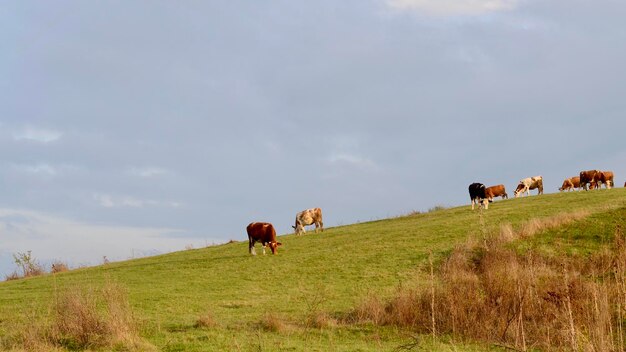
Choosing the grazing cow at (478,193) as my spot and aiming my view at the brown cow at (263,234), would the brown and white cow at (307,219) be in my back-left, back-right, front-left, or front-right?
front-right

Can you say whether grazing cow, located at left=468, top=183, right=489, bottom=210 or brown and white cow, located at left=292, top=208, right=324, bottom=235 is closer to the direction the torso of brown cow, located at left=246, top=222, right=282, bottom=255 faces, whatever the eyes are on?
the grazing cow

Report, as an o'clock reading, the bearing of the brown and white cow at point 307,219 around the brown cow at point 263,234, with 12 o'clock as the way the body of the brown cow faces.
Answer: The brown and white cow is roughly at 8 o'clock from the brown cow.

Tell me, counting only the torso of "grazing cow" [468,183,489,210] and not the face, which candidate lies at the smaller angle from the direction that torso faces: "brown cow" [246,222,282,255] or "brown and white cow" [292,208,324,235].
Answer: the brown cow

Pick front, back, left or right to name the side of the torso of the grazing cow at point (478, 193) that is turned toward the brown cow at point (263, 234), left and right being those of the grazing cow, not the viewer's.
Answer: right

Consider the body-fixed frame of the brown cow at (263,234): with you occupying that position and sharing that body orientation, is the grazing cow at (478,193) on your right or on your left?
on your left

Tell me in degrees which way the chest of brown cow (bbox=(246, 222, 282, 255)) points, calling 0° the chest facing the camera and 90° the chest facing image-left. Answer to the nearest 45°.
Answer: approximately 315°

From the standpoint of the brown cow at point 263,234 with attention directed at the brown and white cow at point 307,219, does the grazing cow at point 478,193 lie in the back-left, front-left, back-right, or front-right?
front-right

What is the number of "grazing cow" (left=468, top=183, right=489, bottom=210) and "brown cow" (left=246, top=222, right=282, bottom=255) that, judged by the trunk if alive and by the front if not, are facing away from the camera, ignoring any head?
0

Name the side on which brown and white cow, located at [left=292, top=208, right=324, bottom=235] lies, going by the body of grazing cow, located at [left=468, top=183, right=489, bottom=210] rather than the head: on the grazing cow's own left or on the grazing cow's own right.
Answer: on the grazing cow's own right

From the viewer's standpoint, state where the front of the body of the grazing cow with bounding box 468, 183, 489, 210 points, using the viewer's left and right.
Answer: facing the viewer and to the right of the viewer
